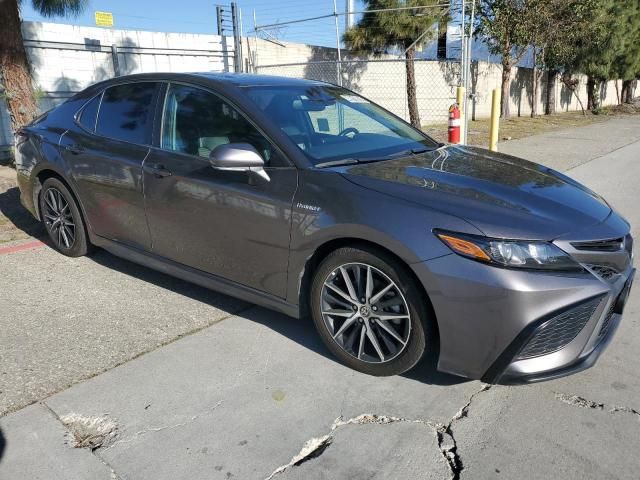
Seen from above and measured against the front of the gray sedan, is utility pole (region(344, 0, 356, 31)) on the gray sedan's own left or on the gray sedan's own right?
on the gray sedan's own left

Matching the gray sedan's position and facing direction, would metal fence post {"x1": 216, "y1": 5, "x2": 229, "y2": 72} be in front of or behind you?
behind

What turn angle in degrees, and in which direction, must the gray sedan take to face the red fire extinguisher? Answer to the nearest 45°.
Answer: approximately 135° to its left

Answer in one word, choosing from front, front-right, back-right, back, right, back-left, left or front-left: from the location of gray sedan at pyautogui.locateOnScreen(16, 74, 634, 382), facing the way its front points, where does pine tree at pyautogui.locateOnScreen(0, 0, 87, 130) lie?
back

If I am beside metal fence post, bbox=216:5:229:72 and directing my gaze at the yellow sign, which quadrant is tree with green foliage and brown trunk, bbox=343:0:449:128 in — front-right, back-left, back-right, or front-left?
back-right

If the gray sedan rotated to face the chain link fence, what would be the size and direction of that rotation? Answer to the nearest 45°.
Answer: approximately 135° to its left

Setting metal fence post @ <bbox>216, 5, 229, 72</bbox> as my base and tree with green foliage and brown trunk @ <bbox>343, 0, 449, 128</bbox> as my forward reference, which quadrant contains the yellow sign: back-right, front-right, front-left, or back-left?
back-left

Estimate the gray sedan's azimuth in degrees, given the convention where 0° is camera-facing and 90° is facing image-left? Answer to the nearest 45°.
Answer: approximately 315°

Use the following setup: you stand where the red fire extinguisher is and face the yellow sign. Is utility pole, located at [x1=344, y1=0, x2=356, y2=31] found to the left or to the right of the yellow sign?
right
